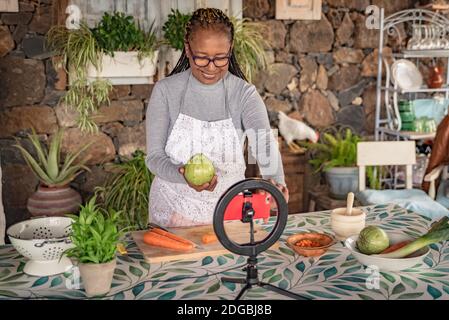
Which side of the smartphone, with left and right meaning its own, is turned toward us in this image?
back

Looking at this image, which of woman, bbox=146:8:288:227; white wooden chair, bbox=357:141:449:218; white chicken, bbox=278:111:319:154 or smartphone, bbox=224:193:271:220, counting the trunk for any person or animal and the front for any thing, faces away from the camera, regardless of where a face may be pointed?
the smartphone

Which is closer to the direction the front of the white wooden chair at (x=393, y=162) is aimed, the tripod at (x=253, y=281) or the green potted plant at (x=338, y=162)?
the tripod

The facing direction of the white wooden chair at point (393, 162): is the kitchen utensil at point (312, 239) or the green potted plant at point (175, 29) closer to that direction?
the kitchen utensil

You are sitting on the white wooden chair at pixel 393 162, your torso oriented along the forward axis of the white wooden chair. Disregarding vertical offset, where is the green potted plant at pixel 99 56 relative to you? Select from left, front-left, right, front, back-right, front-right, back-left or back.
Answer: back-right

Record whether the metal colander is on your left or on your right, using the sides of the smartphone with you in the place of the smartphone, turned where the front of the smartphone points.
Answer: on your left

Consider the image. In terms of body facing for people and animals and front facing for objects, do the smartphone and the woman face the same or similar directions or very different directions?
very different directions

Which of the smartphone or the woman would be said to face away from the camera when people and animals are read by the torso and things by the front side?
the smartphone

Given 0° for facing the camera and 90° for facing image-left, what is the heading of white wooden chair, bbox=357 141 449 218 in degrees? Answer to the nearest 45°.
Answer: approximately 315°
